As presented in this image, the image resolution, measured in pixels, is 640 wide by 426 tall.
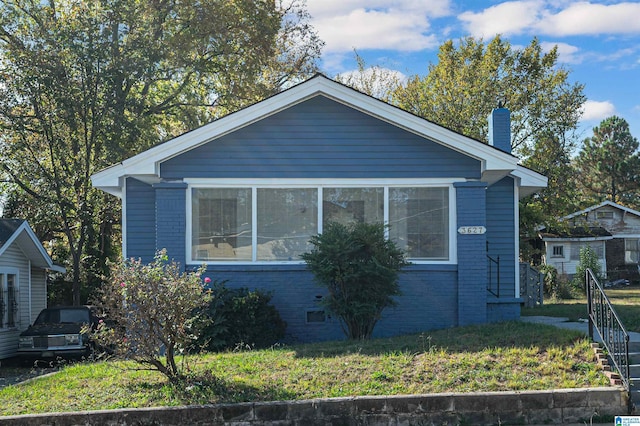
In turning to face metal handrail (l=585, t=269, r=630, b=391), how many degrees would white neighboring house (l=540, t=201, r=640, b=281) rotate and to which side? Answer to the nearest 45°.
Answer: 0° — it already faces it

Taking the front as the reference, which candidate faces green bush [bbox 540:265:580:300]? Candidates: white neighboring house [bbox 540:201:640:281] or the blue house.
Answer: the white neighboring house

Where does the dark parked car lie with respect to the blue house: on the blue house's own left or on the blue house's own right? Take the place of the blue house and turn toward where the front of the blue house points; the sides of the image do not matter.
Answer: on the blue house's own right

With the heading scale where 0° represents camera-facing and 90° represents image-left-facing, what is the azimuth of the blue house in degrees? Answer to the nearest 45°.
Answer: approximately 0°

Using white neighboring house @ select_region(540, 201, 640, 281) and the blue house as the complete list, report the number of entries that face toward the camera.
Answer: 2

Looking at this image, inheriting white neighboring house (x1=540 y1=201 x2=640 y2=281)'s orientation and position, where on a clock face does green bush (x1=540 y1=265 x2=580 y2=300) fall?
The green bush is roughly at 12 o'clock from the white neighboring house.

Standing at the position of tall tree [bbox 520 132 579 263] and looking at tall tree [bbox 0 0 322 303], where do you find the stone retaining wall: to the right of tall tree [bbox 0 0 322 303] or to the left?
left
